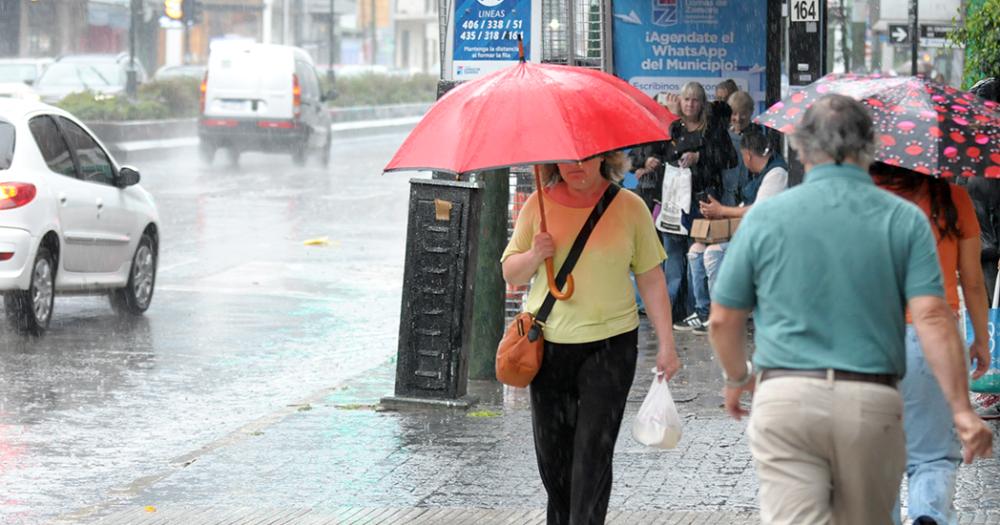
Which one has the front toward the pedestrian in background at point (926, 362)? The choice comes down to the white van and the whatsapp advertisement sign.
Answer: the whatsapp advertisement sign

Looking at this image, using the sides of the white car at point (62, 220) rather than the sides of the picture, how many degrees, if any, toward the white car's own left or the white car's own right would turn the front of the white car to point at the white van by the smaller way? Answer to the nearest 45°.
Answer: approximately 45° to the white car's own left

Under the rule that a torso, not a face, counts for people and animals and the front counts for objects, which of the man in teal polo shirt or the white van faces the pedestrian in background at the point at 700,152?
the man in teal polo shirt

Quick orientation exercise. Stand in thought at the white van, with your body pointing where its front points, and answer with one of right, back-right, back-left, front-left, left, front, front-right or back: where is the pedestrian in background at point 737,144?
back

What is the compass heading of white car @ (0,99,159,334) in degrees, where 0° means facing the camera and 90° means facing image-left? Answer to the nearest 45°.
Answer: approximately 225°

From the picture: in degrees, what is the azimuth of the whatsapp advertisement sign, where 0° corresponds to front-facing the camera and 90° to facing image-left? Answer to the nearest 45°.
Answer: approximately 0°

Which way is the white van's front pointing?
away from the camera

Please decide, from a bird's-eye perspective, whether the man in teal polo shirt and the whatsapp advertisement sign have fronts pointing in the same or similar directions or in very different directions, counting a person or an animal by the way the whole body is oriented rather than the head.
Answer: very different directions

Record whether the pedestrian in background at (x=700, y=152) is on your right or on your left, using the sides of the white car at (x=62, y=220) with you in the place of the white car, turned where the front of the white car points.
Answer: on your right

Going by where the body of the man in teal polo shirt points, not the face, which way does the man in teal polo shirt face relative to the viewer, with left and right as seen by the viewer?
facing away from the viewer

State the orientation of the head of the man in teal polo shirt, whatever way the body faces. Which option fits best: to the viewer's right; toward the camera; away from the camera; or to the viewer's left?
away from the camera
